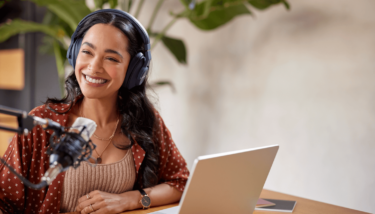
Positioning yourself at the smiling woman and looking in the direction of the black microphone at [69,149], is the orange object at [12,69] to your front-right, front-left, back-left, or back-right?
back-right

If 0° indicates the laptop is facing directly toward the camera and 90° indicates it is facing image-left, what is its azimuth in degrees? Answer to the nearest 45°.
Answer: approximately 135°

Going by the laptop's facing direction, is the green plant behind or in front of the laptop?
in front

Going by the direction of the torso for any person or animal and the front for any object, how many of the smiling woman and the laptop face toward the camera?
1

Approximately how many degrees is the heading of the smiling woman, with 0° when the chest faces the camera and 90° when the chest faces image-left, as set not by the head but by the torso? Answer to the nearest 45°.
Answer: approximately 0°
